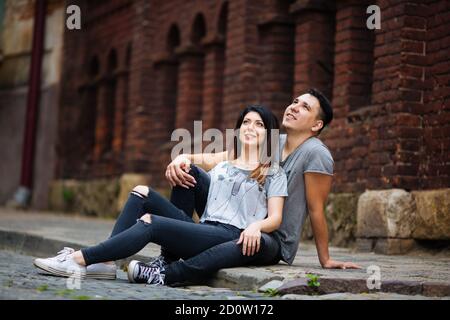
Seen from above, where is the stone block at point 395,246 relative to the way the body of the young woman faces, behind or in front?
behind

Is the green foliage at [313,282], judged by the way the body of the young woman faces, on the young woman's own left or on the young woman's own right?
on the young woman's own left

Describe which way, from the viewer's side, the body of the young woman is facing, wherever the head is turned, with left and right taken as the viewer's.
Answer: facing the viewer and to the left of the viewer

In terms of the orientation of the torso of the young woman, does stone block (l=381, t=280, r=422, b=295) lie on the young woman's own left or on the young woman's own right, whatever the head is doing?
on the young woman's own left

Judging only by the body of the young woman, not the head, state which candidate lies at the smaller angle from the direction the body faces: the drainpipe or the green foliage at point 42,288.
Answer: the green foliage

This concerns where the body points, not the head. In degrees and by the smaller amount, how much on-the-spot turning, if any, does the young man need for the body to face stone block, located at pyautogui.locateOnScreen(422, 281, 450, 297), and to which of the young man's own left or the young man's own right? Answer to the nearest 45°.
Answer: approximately 135° to the young man's own left

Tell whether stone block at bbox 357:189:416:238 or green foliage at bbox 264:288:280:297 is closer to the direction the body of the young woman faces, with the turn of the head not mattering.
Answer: the green foliage

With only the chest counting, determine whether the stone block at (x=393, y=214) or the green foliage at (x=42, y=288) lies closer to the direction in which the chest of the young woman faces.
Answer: the green foliage

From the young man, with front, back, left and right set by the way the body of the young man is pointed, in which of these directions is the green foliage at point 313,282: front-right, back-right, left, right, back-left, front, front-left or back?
left

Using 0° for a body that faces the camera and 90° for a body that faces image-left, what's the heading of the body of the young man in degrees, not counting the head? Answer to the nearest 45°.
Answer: approximately 90°

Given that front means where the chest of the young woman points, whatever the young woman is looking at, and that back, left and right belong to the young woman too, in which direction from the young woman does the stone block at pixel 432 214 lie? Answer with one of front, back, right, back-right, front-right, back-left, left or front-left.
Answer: back
